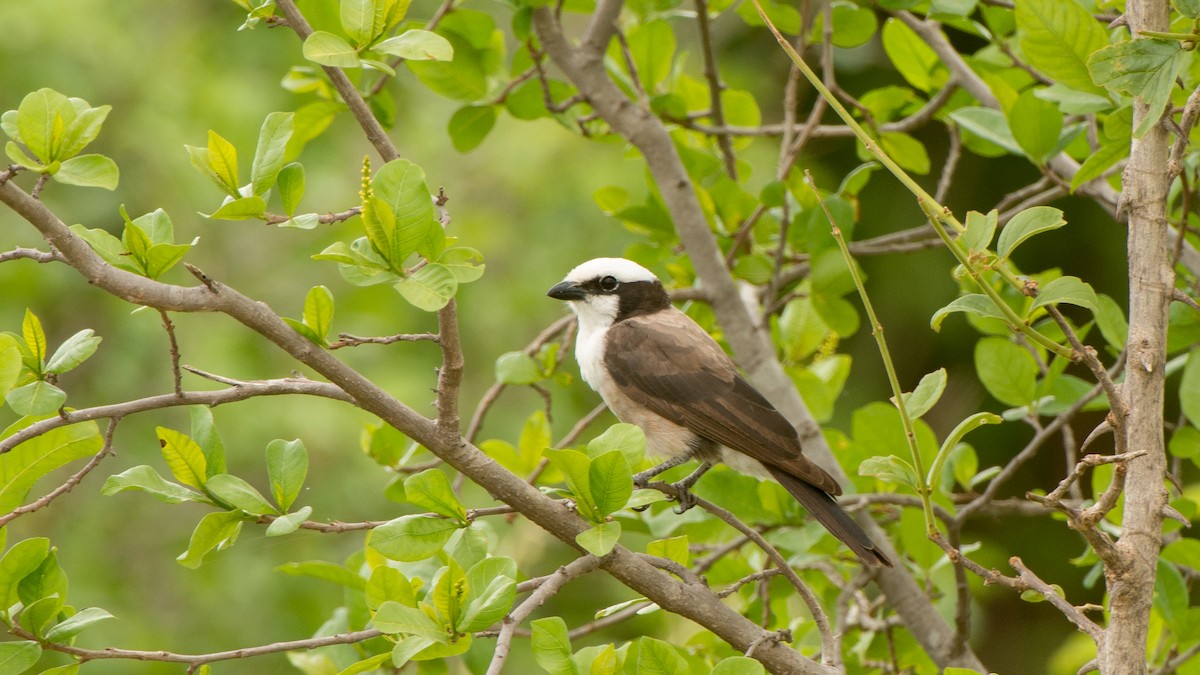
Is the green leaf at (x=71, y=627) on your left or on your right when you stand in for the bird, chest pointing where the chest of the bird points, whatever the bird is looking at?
on your left

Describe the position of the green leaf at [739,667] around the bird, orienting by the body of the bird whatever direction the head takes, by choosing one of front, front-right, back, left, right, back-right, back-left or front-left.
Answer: left

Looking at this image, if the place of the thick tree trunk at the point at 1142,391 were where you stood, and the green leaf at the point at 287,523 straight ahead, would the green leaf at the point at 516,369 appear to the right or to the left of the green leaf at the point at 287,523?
right

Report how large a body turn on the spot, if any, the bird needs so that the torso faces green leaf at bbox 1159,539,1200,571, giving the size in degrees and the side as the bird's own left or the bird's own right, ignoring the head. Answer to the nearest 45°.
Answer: approximately 135° to the bird's own left

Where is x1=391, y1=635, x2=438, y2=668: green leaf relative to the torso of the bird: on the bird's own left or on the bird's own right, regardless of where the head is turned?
on the bird's own left

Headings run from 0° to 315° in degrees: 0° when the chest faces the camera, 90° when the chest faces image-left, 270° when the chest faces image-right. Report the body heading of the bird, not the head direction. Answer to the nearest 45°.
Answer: approximately 90°
